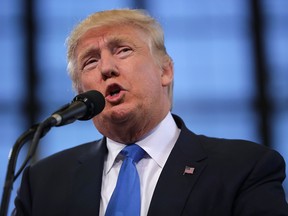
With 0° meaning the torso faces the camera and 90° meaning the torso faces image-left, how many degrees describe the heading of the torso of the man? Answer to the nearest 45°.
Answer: approximately 45°
